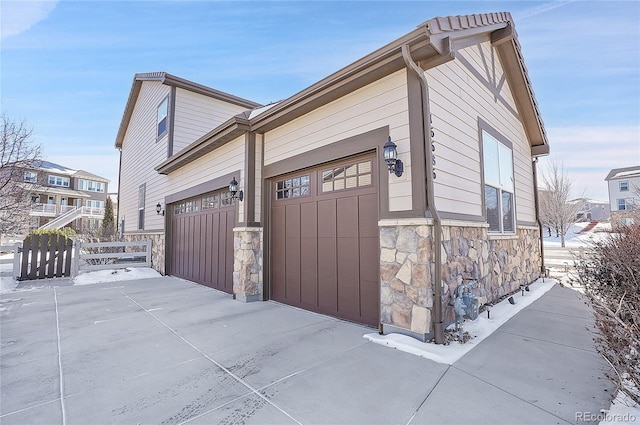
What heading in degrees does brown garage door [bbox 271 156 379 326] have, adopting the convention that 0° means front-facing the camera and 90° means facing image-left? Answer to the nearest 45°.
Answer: approximately 45°

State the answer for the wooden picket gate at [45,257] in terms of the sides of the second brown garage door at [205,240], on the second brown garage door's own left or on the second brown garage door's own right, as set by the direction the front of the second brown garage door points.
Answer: on the second brown garage door's own right

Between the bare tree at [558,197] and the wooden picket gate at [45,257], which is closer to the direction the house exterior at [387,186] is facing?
the wooden picket gate

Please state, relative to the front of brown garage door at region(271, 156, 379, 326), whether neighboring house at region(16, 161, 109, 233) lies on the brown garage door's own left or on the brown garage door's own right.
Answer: on the brown garage door's own right

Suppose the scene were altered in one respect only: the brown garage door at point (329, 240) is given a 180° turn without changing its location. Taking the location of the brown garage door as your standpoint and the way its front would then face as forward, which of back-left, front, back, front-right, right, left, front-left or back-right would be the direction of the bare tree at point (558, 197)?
front
